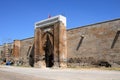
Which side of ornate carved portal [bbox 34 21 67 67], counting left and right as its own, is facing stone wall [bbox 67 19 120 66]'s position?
left

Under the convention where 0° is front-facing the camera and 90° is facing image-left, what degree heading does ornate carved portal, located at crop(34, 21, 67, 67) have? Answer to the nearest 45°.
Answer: approximately 45°

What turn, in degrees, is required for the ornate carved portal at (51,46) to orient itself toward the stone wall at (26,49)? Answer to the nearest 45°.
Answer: approximately 90° to its right
